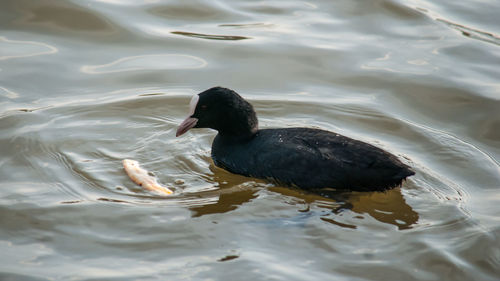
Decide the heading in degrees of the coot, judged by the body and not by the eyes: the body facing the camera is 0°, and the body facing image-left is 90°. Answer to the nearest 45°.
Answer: approximately 90°

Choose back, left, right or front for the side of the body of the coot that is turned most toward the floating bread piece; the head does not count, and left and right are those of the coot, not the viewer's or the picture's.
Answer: front
